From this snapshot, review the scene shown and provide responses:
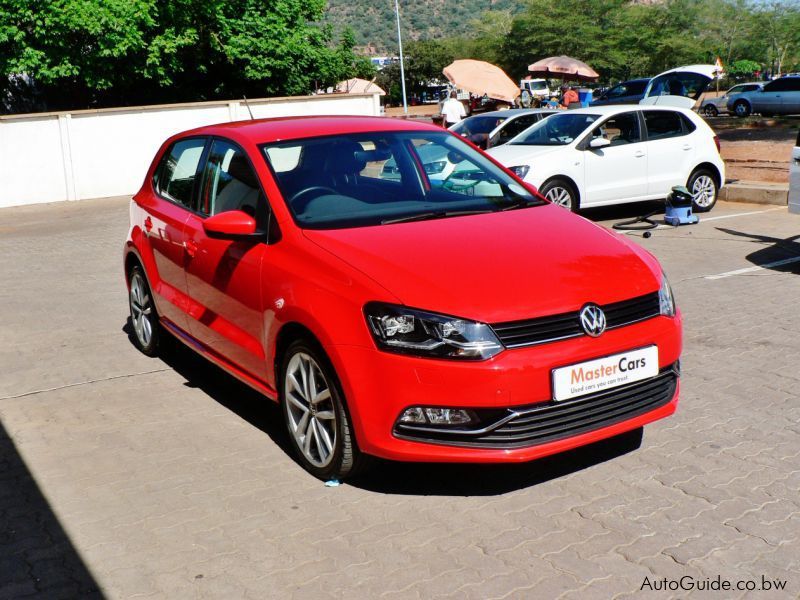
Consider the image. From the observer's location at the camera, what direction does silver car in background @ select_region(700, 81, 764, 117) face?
facing to the left of the viewer

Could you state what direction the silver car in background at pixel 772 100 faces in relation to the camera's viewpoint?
facing to the left of the viewer

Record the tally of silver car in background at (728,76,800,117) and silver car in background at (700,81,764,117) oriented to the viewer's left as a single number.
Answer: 2

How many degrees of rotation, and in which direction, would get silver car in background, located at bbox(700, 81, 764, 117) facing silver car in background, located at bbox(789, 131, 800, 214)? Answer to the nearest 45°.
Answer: approximately 90° to its left

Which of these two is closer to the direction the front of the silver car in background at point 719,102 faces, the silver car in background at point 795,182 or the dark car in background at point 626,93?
the dark car in background

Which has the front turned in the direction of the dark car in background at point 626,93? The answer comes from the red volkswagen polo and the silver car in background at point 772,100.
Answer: the silver car in background

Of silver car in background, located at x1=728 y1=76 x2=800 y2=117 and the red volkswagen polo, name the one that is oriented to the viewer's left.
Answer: the silver car in background

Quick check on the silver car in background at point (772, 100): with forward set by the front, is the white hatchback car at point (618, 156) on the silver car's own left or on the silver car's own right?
on the silver car's own left

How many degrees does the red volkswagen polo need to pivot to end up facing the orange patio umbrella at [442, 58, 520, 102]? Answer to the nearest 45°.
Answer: approximately 135° to its left

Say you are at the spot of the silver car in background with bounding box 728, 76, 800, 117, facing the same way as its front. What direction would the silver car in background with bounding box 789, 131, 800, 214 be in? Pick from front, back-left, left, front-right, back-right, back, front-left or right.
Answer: left

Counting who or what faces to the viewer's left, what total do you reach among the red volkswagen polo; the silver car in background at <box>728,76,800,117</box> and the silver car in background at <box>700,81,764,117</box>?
2
